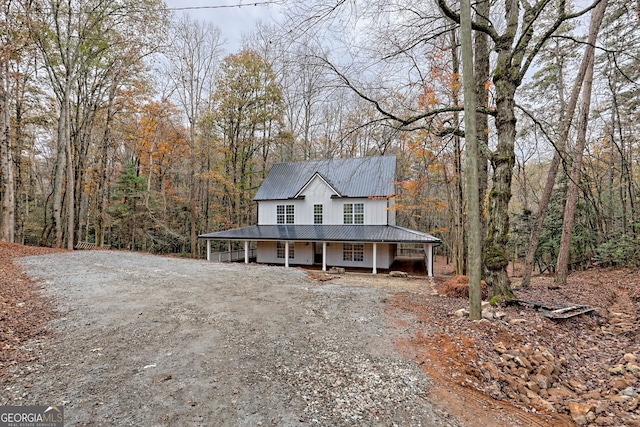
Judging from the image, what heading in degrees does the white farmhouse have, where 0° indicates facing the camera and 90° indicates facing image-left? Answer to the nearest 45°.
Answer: approximately 0°

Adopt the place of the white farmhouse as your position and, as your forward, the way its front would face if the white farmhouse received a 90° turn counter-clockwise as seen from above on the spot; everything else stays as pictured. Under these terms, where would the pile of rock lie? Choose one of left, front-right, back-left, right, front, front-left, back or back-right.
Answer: right

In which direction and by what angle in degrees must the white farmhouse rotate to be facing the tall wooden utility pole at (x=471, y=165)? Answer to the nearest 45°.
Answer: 0° — it already faces it

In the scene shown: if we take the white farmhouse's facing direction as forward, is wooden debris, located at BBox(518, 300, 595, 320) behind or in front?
in front
